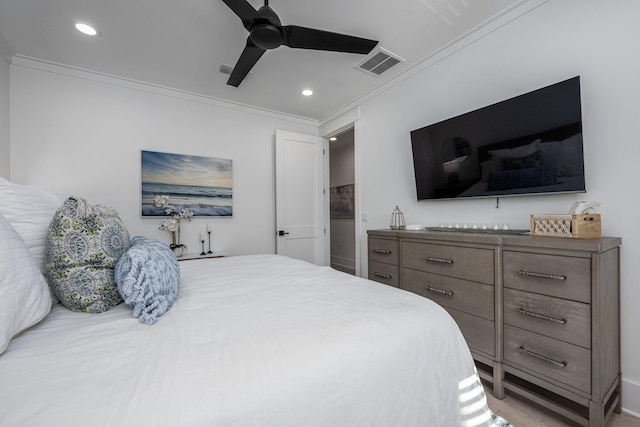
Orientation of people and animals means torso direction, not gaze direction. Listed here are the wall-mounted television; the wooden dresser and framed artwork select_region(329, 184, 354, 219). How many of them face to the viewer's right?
0

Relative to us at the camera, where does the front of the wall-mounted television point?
facing the viewer and to the left of the viewer

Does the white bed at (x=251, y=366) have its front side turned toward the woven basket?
yes

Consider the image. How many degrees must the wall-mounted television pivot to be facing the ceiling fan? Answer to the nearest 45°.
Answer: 0° — it already faces it

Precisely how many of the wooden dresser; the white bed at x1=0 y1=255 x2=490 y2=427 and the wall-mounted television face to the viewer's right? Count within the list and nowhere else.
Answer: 1

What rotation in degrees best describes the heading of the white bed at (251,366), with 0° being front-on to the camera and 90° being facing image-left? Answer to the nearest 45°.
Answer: approximately 270°

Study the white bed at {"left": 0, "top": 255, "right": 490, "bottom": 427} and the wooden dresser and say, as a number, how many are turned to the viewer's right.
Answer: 1

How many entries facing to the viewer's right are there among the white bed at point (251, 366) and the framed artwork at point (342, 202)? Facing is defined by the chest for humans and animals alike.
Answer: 1

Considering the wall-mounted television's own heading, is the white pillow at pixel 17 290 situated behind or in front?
in front

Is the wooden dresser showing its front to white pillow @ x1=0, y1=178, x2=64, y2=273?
yes

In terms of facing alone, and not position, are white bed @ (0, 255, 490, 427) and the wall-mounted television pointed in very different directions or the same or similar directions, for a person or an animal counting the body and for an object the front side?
very different directions

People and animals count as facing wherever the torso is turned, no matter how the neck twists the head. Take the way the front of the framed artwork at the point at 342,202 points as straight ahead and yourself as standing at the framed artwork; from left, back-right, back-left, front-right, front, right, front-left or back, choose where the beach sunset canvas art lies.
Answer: front

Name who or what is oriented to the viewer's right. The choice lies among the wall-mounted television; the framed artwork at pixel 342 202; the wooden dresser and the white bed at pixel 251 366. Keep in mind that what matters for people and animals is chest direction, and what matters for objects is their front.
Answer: the white bed

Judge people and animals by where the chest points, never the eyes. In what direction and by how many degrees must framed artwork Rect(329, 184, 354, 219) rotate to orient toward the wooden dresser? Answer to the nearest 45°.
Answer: approximately 45° to its left
